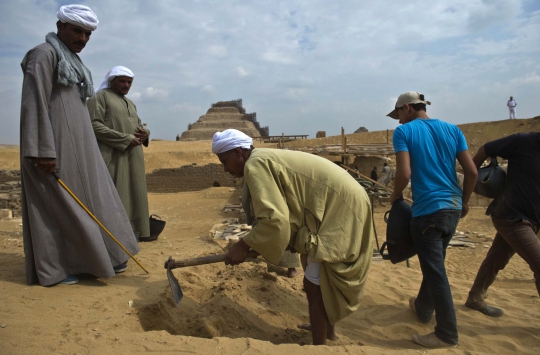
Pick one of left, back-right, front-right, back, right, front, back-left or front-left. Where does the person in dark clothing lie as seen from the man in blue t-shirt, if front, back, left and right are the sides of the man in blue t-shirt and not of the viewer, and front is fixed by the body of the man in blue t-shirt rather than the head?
right

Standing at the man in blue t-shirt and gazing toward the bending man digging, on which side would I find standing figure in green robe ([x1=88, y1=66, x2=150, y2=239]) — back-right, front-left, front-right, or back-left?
front-right

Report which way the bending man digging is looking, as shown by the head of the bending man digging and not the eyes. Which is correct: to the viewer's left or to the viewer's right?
to the viewer's left

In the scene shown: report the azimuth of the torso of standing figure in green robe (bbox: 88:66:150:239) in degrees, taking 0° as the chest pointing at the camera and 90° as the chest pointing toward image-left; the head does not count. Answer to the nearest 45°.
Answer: approximately 315°

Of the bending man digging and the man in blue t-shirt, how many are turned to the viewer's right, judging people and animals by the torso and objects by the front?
0

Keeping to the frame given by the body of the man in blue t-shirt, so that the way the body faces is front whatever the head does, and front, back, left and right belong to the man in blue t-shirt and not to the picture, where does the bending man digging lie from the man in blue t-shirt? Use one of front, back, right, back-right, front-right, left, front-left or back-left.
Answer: left

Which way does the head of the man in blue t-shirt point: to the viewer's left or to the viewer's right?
to the viewer's left

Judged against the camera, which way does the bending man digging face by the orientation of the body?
to the viewer's left

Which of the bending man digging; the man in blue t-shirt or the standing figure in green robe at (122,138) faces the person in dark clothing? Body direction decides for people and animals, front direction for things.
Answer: the standing figure in green robe

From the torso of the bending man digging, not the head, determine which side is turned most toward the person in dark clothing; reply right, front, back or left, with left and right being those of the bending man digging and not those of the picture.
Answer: back

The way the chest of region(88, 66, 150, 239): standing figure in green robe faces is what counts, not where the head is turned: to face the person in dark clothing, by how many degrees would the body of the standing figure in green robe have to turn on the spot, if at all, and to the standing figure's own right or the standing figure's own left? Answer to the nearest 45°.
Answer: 0° — they already face them
